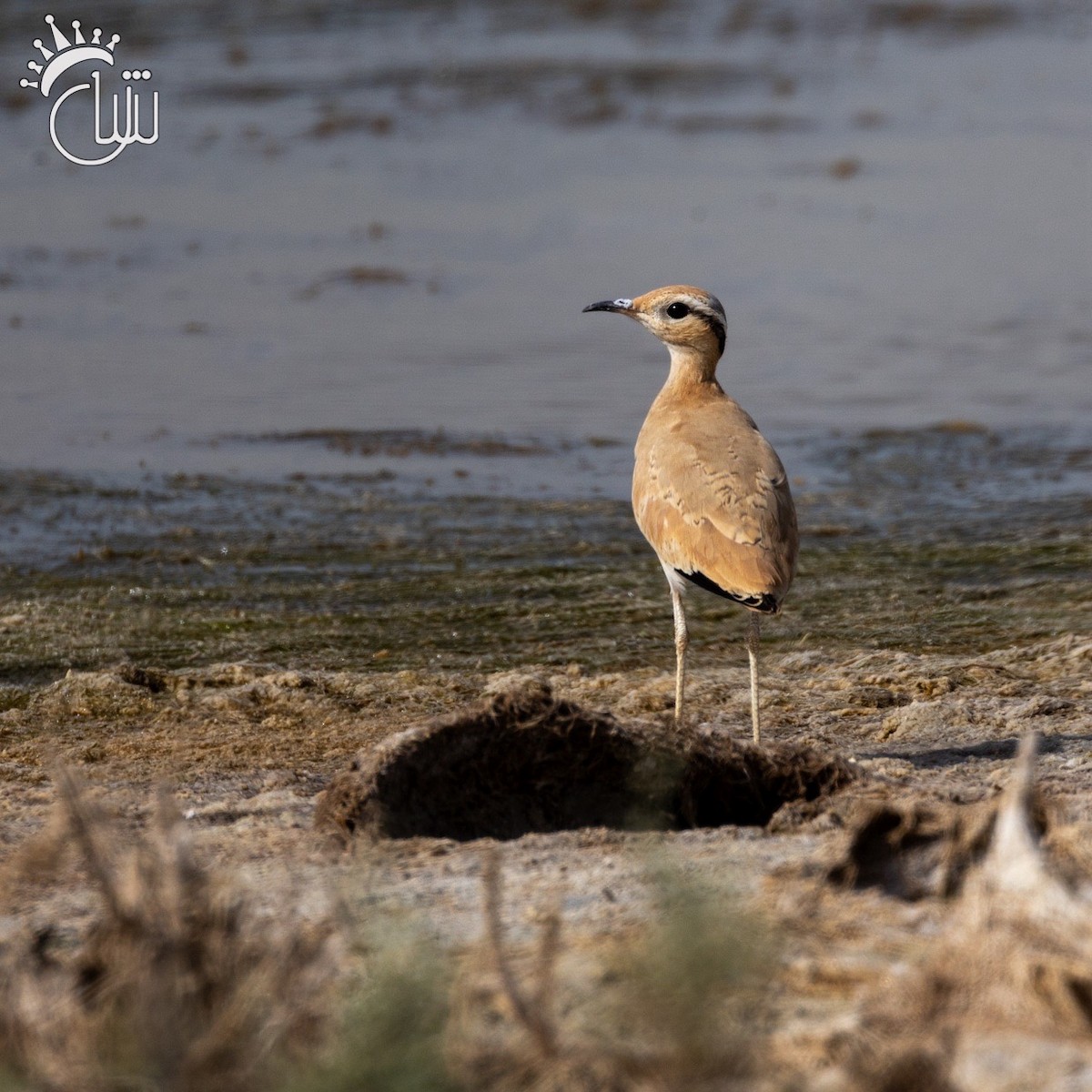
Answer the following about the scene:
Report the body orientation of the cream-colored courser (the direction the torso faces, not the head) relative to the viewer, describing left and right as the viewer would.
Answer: facing away from the viewer and to the left of the viewer

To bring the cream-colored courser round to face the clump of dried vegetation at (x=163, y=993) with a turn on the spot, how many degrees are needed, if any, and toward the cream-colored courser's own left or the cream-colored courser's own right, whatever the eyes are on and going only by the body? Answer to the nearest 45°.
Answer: approximately 135° to the cream-colored courser's own left

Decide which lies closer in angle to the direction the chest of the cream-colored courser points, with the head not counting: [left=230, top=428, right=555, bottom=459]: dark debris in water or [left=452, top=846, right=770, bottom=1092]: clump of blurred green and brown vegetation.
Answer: the dark debris in water

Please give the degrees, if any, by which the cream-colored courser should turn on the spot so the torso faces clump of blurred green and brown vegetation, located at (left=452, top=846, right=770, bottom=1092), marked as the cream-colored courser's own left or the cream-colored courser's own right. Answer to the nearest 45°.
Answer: approximately 135° to the cream-colored courser's own left
